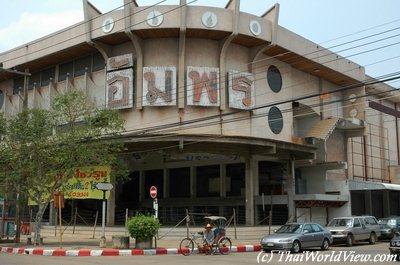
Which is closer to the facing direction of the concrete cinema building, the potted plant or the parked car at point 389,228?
the potted plant

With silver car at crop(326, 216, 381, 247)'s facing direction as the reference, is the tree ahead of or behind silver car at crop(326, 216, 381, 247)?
ahead

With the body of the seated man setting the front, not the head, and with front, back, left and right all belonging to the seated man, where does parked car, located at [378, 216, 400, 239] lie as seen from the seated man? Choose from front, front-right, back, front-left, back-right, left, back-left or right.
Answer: back-left

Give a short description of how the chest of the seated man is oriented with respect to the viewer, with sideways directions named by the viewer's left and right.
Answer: facing the viewer

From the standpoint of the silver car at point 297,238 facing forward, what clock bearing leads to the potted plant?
The potted plant is roughly at 1 o'clock from the silver car.

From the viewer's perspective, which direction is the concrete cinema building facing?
toward the camera

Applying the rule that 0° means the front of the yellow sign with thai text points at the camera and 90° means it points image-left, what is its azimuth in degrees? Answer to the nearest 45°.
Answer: approximately 0°

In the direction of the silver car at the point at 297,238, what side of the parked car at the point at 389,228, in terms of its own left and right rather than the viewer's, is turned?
front

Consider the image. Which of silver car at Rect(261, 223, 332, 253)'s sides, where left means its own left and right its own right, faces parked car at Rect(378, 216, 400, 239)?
back

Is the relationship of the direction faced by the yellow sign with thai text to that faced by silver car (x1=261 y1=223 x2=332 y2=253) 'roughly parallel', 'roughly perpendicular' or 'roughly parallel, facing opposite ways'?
roughly perpendicular

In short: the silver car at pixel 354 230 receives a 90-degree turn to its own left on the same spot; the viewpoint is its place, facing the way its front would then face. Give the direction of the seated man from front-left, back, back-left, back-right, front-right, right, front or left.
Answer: right
